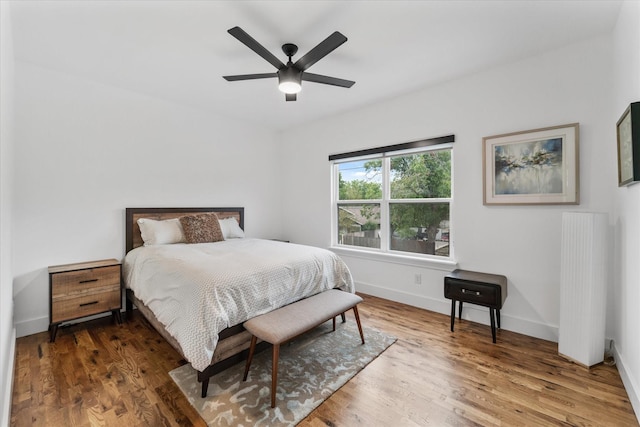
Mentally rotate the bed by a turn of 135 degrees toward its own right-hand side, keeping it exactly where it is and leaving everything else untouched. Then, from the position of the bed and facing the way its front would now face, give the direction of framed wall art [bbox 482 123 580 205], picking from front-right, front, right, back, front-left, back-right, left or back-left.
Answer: back

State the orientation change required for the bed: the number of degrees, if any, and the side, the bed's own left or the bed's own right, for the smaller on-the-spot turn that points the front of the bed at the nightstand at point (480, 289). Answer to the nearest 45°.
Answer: approximately 45° to the bed's own left

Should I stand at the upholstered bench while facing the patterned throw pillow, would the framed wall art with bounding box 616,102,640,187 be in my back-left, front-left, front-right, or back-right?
back-right

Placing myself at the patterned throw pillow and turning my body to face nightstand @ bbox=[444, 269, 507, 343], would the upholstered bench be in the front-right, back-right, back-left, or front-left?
front-right

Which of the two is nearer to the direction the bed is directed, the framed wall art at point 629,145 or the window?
the framed wall art

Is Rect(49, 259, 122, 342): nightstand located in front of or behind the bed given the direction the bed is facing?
behind

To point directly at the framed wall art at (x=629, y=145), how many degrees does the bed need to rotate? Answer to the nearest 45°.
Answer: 0° — it already faces it

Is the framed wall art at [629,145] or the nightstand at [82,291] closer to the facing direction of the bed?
the framed wall art

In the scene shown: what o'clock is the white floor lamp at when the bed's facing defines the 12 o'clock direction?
The white floor lamp is roughly at 11 o'clock from the bed.

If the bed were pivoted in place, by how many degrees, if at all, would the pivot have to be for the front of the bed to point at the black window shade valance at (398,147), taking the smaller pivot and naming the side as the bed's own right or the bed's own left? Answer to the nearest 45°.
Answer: approximately 45° to the bed's own left

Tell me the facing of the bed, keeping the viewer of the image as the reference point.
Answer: facing the viewer and to the right of the viewer
